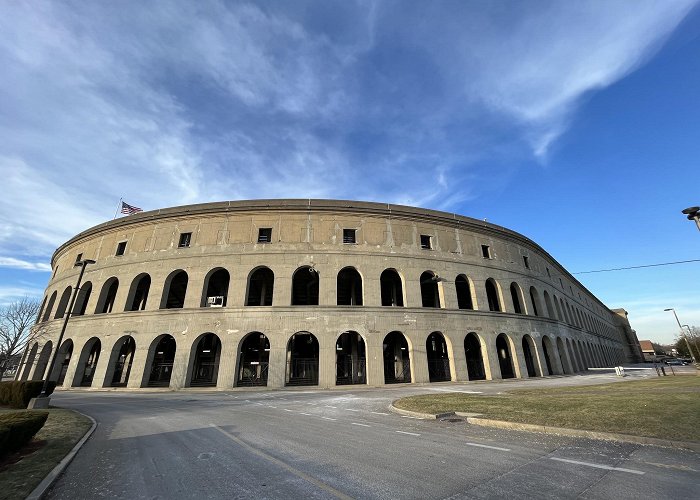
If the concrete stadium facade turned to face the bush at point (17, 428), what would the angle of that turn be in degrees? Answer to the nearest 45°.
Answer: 0° — it already faces it

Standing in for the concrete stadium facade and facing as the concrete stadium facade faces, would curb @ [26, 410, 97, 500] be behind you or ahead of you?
ahead

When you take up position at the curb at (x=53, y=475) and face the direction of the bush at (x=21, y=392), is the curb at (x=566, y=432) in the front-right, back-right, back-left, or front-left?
back-right

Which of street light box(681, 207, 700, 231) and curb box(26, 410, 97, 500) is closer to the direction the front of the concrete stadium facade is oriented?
the curb

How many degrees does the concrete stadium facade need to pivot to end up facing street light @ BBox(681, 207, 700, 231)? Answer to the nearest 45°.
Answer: approximately 45° to its left

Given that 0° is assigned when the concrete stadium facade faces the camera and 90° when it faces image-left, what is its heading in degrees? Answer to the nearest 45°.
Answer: approximately 0°

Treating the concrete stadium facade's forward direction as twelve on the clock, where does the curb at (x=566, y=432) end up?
The curb is roughly at 11 o'clock from the concrete stadium facade.

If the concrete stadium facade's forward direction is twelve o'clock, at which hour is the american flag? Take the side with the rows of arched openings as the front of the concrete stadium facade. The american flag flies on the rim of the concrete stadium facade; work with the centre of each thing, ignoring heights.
The american flag is roughly at 3 o'clock from the concrete stadium facade.

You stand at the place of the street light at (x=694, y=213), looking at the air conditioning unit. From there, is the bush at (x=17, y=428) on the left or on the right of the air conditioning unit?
left
